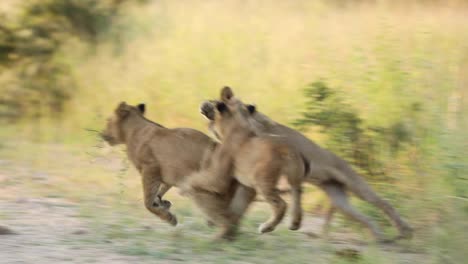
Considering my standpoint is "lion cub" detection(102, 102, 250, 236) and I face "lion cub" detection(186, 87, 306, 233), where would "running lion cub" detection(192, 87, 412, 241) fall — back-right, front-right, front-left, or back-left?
front-left

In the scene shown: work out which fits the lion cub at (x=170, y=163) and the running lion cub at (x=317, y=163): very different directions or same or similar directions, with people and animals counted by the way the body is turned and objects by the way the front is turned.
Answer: same or similar directions

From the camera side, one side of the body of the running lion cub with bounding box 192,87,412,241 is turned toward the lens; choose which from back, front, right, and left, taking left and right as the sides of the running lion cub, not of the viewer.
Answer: left

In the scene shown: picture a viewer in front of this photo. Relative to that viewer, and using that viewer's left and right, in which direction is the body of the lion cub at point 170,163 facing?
facing to the left of the viewer

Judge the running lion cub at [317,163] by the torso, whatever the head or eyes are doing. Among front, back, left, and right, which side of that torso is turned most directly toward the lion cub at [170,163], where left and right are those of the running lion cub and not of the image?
front

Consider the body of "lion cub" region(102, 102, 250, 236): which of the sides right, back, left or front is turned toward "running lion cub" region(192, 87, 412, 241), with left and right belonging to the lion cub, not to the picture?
back

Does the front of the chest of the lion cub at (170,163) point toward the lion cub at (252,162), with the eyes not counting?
no

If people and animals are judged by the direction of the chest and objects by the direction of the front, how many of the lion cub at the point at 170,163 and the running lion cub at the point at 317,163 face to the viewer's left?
2
